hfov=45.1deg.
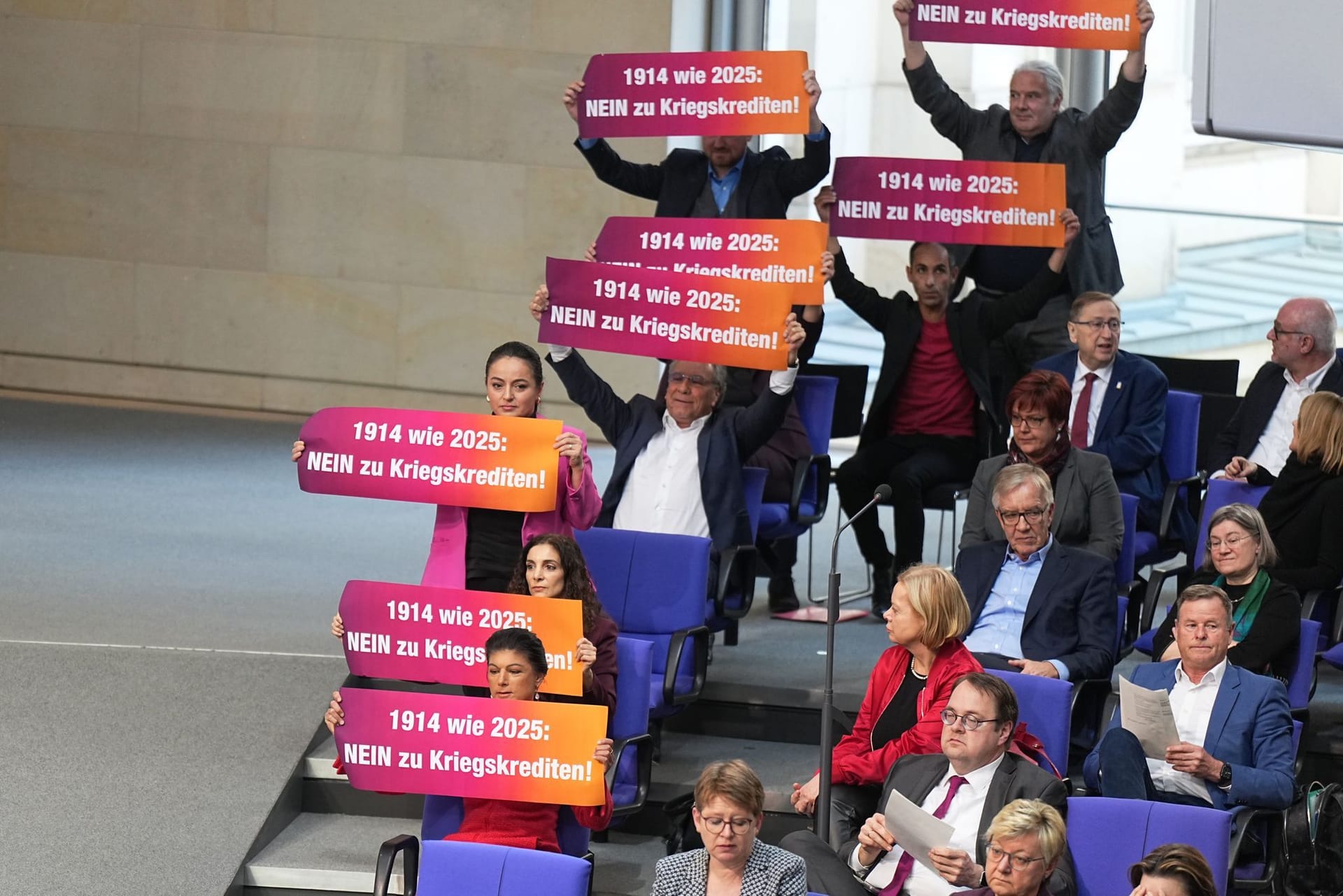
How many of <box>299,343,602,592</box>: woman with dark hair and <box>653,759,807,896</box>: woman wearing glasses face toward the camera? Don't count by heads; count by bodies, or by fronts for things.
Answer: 2

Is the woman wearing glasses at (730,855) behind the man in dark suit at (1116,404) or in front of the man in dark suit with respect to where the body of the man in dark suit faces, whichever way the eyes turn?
in front

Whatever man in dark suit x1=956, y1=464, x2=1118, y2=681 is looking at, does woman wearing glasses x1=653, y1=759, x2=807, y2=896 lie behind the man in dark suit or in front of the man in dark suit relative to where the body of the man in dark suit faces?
in front

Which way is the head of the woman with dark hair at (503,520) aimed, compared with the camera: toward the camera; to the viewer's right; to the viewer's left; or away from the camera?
toward the camera

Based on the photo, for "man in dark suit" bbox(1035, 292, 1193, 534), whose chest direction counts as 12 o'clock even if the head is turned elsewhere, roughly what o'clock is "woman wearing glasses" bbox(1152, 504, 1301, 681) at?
The woman wearing glasses is roughly at 10 o'clock from the man in dark suit.

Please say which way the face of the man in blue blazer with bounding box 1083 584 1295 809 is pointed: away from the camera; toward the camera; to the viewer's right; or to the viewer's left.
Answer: toward the camera

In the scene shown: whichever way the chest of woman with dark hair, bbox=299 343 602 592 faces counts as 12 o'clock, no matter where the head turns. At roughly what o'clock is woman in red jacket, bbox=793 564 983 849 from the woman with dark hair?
The woman in red jacket is roughly at 10 o'clock from the woman with dark hair.

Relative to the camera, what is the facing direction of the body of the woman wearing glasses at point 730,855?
toward the camera

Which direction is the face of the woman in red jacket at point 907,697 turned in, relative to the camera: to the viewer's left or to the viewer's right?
to the viewer's left

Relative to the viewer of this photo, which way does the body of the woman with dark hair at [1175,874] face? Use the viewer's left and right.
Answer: facing the viewer and to the left of the viewer

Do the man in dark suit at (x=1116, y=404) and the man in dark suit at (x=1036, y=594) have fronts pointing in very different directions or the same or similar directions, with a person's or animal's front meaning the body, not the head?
same or similar directions

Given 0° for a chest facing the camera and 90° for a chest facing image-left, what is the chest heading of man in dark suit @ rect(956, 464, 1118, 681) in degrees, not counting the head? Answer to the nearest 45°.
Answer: approximately 45°

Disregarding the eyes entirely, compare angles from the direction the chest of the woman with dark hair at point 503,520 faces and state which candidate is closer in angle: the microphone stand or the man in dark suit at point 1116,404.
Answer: the microphone stand

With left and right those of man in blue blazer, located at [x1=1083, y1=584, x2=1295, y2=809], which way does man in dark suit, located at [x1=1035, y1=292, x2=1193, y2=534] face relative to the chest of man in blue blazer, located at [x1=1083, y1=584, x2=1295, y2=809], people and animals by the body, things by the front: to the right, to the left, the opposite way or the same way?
the same way

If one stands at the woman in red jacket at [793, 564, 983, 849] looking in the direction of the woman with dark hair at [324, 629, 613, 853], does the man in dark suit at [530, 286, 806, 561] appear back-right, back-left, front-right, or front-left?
front-right
